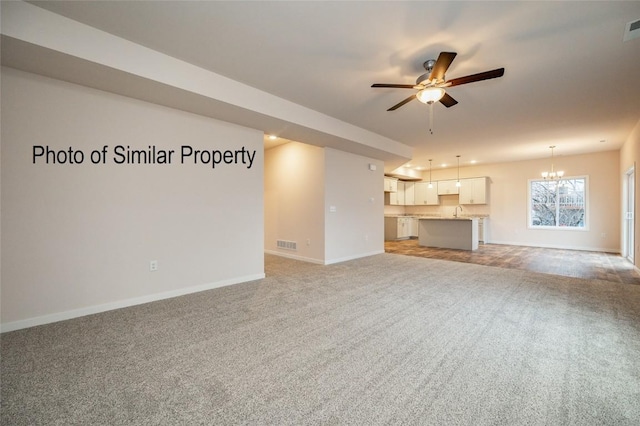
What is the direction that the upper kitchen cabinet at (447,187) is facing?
toward the camera

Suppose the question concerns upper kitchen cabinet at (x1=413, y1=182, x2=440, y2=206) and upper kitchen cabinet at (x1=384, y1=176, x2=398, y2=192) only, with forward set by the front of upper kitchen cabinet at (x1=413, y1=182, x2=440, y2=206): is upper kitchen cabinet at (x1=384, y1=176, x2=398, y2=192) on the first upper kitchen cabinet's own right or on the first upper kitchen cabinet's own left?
on the first upper kitchen cabinet's own right

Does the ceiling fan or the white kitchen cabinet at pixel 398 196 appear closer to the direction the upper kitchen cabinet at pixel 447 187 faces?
the ceiling fan

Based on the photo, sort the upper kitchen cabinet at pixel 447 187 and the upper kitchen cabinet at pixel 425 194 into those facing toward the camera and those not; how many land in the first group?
2

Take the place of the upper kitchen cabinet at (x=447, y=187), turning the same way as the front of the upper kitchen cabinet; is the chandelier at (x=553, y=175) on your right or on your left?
on your left

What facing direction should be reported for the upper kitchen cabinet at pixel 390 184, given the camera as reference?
facing the viewer and to the right of the viewer

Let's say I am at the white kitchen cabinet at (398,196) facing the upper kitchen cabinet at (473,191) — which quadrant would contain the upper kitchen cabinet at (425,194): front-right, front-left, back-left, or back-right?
front-left

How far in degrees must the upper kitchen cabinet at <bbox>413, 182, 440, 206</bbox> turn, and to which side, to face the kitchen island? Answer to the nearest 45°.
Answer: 0° — it already faces it

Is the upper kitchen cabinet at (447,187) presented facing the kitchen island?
yes

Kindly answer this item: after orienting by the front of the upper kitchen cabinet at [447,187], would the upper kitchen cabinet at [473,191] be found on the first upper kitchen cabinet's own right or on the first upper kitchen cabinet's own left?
on the first upper kitchen cabinet's own left

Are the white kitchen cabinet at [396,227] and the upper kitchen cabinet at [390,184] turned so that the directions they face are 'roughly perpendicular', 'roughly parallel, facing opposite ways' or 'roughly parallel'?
roughly parallel

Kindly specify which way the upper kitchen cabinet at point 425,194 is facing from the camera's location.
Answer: facing the viewer

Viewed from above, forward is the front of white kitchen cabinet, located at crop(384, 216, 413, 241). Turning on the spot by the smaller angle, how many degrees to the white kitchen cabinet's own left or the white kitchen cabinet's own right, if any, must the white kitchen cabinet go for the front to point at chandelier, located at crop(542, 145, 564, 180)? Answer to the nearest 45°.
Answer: approximately 45° to the white kitchen cabinet's own left
